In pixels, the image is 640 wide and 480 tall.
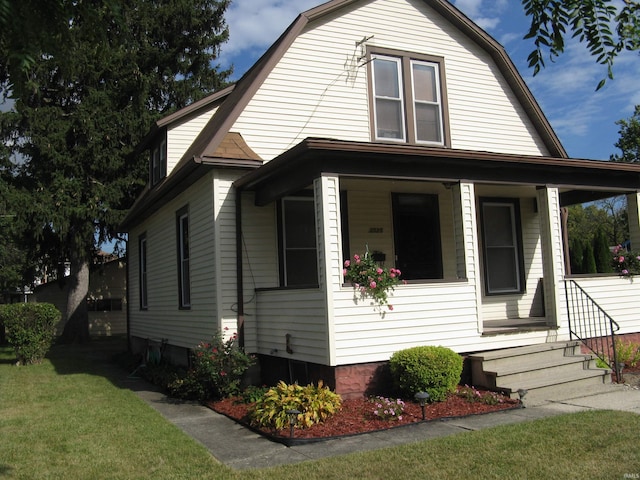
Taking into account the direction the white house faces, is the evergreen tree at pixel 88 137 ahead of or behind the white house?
behind

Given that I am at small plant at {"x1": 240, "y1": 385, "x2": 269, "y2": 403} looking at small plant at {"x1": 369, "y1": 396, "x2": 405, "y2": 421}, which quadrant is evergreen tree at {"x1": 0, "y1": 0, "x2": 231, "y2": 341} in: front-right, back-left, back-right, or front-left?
back-left

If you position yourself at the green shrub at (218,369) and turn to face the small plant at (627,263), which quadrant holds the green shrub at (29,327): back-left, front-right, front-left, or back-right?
back-left

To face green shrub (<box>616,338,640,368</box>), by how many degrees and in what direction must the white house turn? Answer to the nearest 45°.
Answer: approximately 45° to its left

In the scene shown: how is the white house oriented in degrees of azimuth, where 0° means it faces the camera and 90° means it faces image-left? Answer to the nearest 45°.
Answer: approximately 315°

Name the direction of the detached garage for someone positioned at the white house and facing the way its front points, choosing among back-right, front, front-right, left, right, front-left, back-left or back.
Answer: back

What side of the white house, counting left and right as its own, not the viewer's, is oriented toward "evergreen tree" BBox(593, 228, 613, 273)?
left
